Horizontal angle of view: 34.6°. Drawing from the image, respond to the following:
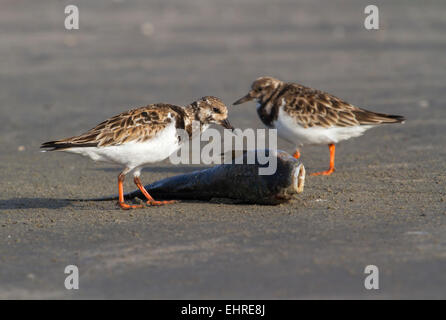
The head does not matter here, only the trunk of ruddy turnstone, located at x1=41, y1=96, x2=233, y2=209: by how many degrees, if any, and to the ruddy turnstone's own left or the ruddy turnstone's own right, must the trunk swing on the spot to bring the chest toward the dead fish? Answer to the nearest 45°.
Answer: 0° — it already faces it

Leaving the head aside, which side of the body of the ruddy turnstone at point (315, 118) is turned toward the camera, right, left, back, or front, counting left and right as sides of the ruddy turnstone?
left

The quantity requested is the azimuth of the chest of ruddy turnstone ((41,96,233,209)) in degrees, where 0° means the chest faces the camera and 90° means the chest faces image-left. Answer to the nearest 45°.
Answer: approximately 270°

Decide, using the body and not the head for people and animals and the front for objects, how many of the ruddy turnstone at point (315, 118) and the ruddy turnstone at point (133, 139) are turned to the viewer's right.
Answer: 1

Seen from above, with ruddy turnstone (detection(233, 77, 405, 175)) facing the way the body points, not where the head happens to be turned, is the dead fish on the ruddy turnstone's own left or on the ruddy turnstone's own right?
on the ruddy turnstone's own left

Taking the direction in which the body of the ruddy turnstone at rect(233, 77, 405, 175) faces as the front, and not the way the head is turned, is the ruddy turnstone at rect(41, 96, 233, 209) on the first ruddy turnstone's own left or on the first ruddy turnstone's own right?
on the first ruddy turnstone's own left

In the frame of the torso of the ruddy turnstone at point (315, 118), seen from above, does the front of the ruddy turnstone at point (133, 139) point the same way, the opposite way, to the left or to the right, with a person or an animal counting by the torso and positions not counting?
the opposite way
